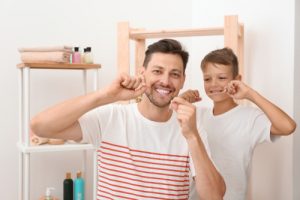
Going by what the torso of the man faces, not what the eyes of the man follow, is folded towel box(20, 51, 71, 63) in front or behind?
behind

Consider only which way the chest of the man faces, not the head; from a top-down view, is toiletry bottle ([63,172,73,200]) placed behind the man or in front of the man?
behind

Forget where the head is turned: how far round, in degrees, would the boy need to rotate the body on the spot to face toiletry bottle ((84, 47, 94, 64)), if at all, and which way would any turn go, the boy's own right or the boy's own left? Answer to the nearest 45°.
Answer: approximately 45° to the boy's own right

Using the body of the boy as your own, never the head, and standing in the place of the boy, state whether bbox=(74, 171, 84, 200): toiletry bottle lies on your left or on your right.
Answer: on your right

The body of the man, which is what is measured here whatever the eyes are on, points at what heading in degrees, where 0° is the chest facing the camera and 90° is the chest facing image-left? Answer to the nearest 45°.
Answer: approximately 0°

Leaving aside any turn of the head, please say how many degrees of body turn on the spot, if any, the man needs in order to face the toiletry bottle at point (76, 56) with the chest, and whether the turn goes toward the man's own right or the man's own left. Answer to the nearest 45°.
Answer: approximately 135° to the man's own right

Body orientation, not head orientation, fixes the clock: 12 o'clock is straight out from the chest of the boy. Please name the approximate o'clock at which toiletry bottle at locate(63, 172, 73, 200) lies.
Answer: The toiletry bottle is roughly at 2 o'clock from the boy.

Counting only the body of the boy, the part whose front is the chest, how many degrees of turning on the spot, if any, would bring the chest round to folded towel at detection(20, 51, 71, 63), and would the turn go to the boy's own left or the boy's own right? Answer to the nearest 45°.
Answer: approximately 45° to the boy's own right

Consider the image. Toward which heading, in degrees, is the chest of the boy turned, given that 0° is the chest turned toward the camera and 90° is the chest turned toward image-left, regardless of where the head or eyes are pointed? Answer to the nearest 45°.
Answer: approximately 45°
